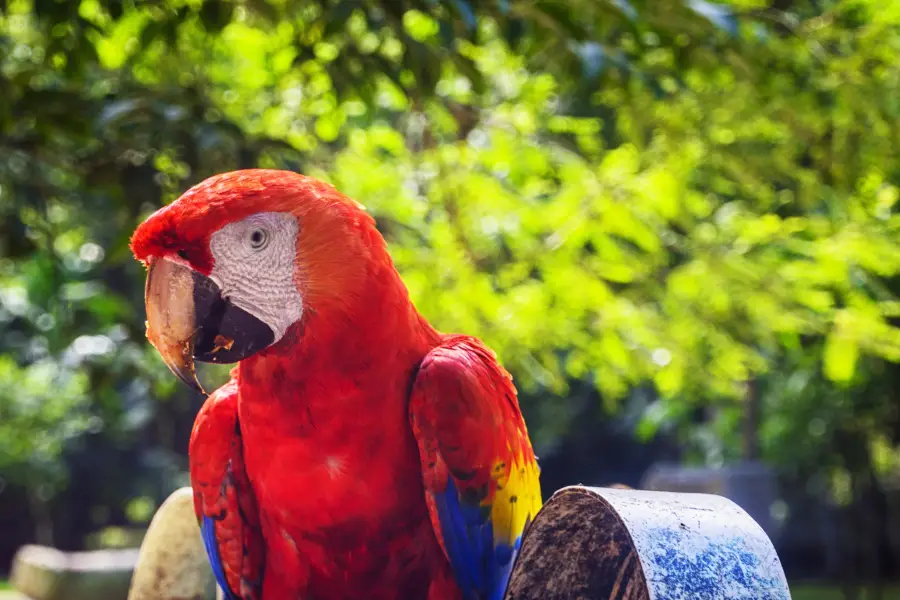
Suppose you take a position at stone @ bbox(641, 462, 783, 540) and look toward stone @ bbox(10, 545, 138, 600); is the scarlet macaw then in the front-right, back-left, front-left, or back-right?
front-left

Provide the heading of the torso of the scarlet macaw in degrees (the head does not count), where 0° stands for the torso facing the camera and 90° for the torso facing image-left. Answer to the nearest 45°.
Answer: approximately 45°

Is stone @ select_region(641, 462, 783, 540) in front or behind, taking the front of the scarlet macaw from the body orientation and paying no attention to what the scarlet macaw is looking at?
behind
